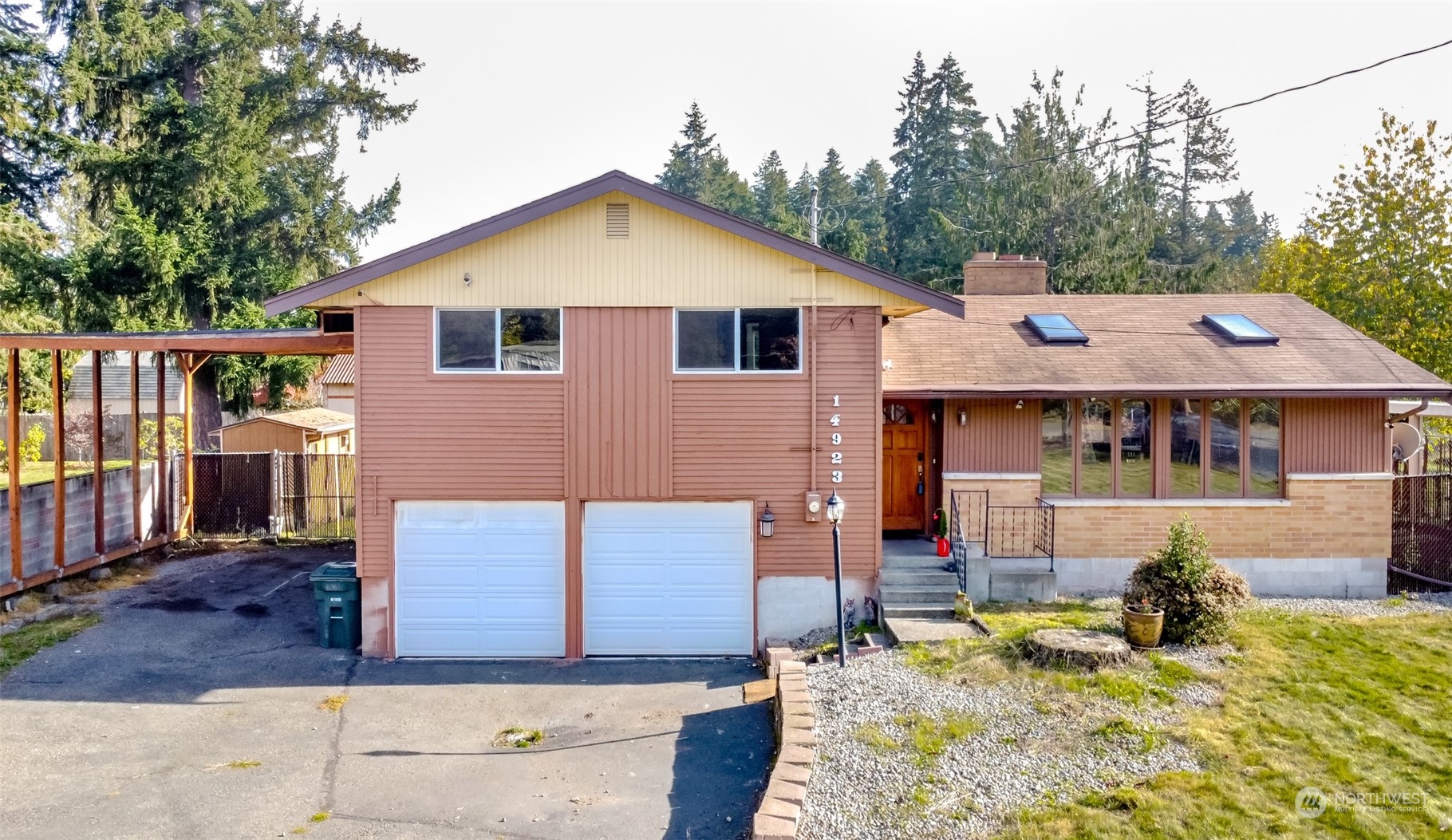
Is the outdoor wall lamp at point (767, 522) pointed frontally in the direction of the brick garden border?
yes

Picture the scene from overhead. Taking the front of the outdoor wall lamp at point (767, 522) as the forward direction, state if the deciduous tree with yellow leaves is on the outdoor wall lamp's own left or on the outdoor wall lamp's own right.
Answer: on the outdoor wall lamp's own left

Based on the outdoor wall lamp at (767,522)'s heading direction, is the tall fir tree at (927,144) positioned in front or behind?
behind

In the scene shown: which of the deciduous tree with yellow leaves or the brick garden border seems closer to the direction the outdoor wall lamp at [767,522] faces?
the brick garden border

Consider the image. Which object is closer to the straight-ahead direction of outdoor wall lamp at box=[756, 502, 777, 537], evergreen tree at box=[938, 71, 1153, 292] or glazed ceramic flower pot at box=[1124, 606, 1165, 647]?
the glazed ceramic flower pot

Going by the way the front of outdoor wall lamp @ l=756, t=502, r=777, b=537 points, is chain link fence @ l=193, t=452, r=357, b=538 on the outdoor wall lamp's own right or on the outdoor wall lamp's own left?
on the outdoor wall lamp's own right

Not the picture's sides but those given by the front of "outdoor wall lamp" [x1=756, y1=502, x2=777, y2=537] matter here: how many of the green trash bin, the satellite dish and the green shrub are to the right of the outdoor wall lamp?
1

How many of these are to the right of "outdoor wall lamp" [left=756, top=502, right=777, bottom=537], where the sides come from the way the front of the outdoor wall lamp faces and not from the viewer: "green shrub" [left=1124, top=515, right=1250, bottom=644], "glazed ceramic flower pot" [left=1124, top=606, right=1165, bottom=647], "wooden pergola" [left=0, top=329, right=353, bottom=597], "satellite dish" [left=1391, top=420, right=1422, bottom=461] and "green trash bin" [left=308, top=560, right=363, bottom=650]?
2

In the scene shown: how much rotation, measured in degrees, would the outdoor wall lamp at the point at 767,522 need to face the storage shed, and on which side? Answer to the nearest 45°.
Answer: approximately 135° to its right

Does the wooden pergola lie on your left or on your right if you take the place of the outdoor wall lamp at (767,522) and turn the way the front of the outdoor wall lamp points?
on your right

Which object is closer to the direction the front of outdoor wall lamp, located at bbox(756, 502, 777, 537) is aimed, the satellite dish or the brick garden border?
the brick garden border

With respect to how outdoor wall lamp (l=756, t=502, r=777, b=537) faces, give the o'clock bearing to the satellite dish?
The satellite dish is roughly at 8 o'clock from the outdoor wall lamp.

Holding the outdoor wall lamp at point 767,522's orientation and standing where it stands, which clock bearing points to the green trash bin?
The green trash bin is roughly at 3 o'clock from the outdoor wall lamp.

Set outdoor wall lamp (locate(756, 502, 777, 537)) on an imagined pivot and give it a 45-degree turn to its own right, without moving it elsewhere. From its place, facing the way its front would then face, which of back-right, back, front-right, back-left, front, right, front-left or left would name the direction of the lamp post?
left

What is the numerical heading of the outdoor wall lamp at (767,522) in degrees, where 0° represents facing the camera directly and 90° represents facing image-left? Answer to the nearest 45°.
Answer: approximately 0°

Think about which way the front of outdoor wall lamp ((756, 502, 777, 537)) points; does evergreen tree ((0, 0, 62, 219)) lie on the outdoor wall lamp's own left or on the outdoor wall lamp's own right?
on the outdoor wall lamp's own right
